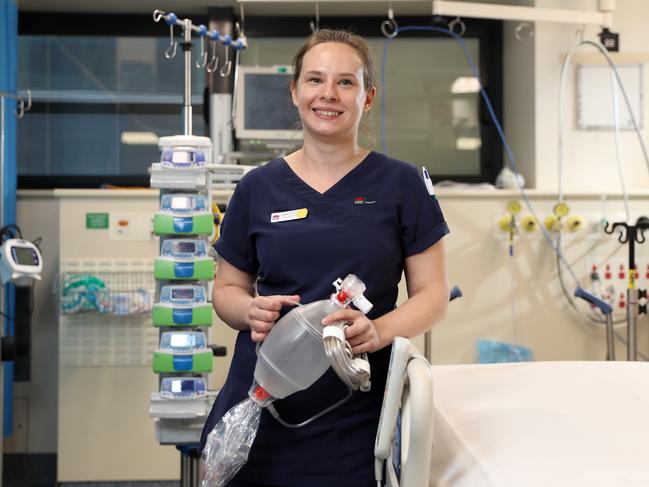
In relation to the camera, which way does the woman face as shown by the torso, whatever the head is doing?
toward the camera

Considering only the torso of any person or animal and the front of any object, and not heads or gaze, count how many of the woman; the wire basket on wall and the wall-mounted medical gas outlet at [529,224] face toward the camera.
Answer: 3

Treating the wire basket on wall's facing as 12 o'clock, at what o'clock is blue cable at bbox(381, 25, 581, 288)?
The blue cable is roughly at 9 o'clock from the wire basket on wall.

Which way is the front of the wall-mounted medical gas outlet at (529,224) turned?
toward the camera

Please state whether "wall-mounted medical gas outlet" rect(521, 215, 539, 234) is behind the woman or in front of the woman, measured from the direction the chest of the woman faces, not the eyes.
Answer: behind

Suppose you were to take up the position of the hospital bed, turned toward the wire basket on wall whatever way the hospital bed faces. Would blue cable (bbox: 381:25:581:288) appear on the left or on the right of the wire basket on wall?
right

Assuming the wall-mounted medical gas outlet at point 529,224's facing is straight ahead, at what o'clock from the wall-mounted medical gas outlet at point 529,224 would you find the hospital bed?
The hospital bed is roughly at 12 o'clock from the wall-mounted medical gas outlet.

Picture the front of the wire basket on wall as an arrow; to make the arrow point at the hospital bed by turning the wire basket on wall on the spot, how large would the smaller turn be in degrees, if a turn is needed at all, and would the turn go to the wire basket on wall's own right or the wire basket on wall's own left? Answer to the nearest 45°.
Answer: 0° — it already faces it

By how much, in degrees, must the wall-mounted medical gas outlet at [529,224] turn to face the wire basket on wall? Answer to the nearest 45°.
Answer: approximately 90° to its right
